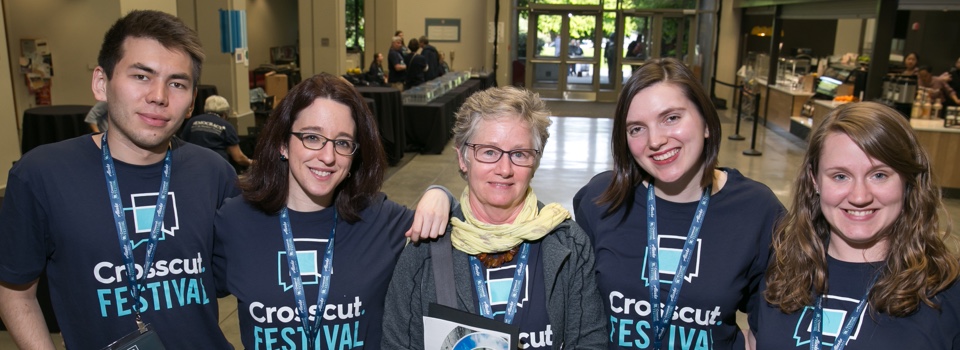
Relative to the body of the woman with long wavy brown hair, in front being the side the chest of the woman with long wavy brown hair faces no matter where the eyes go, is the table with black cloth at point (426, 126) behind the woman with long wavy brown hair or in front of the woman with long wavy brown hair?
behind

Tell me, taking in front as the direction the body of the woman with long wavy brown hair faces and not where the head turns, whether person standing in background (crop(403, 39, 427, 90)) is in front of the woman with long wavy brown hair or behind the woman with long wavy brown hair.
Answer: behind

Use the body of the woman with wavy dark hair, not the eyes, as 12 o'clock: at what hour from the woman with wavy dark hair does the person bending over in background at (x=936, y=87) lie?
The person bending over in background is roughly at 8 o'clock from the woman with wavy dark hair.

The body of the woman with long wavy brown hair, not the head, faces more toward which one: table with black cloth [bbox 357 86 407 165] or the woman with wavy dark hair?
the woman with wavy dark hair

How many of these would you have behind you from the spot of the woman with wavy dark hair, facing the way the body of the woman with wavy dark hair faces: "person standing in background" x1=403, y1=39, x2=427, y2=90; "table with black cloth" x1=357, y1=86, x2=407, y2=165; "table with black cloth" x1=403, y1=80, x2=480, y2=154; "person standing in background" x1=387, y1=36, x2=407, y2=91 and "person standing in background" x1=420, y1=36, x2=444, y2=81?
5

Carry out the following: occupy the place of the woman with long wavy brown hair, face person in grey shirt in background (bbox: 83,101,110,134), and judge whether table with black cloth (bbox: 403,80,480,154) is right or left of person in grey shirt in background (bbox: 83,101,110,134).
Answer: right

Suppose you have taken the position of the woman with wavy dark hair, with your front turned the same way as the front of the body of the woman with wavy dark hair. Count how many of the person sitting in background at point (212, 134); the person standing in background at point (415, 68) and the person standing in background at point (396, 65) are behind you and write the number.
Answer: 3

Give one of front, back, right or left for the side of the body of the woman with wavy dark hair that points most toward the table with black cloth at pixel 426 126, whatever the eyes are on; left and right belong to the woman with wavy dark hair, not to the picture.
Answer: back

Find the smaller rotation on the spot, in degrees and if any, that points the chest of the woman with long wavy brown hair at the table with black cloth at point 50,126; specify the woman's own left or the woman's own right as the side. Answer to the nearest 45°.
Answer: approximately 90° to the woman's own right

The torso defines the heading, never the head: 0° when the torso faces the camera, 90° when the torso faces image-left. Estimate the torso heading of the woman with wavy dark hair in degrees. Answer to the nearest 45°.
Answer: approximately 0°

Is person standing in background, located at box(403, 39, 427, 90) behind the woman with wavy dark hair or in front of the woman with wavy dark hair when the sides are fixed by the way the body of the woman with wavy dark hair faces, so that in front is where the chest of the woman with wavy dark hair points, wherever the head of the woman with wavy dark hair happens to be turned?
behind

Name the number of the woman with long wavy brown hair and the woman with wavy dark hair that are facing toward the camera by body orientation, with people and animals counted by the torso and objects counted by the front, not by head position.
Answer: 2

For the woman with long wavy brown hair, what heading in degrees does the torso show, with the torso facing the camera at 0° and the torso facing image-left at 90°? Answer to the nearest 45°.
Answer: approximately 0°

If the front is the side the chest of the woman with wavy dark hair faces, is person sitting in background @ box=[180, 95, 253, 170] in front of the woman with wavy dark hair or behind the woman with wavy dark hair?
behind

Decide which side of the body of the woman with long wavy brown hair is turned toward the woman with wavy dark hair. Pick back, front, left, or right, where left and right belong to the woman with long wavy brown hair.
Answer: right

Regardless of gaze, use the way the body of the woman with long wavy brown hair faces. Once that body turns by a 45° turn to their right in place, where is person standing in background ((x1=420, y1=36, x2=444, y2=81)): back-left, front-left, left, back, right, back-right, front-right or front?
right
